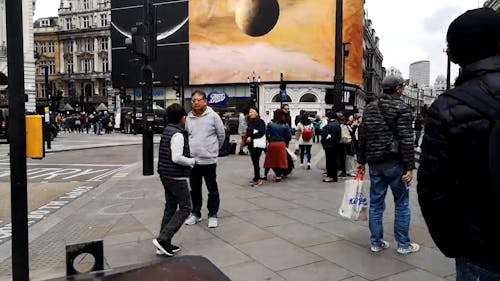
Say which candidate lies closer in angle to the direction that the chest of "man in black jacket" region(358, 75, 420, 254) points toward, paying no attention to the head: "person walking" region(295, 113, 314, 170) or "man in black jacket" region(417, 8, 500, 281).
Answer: the person walking

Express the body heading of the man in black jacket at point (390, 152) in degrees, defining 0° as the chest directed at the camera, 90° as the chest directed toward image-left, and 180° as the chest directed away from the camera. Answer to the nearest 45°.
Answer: approximately 225°

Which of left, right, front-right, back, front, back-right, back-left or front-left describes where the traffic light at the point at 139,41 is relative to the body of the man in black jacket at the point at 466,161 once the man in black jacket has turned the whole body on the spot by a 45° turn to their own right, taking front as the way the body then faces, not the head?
left

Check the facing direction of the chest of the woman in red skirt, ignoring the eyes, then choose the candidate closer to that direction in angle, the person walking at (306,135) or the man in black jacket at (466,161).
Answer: the person walking

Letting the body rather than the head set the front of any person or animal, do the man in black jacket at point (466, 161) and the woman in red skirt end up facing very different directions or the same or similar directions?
same or similar directions

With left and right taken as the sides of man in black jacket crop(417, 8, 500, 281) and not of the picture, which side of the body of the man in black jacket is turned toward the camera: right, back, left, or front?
back

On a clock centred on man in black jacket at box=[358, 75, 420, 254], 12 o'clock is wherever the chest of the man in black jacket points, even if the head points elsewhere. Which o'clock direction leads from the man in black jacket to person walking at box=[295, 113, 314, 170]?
The person walking is roughly at 10 o'clock from the man in black jacket.

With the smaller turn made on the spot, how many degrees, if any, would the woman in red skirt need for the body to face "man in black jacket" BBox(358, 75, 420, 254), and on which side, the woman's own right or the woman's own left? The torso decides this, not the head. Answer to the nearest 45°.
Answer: approximately 180°

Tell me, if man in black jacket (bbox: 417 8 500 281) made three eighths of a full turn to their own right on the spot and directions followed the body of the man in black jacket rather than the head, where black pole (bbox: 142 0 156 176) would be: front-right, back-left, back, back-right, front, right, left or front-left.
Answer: back

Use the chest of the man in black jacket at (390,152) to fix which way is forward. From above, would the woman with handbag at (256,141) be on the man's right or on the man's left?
on the man's left
